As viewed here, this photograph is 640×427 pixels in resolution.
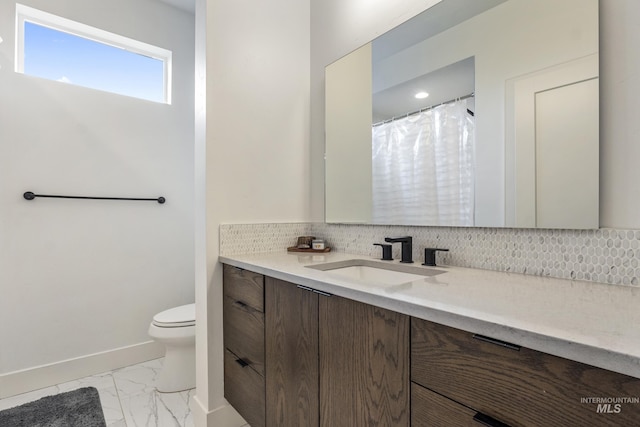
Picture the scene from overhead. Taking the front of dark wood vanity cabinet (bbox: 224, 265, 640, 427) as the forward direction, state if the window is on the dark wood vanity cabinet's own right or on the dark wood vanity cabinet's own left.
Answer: on the dark wood vanity cabinet's own right

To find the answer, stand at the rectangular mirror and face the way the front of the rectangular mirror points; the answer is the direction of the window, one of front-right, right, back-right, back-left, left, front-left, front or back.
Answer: front-right

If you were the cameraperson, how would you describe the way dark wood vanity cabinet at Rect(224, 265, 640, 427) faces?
facing the viewer and to the left of the viewer

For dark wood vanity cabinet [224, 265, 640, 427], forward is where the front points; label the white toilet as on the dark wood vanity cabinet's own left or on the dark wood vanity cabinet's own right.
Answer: on the dark wood vanity cabinet's own right

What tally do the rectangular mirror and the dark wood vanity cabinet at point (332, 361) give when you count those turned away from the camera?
0

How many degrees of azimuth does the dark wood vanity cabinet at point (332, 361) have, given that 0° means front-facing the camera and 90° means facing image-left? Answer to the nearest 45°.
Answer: approximately 45°

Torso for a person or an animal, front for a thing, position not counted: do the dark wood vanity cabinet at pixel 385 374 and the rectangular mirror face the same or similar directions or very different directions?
same or similar directions

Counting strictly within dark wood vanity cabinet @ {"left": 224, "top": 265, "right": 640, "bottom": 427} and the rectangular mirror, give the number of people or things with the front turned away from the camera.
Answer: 0

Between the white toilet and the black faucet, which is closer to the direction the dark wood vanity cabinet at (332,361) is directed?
the white toilet
